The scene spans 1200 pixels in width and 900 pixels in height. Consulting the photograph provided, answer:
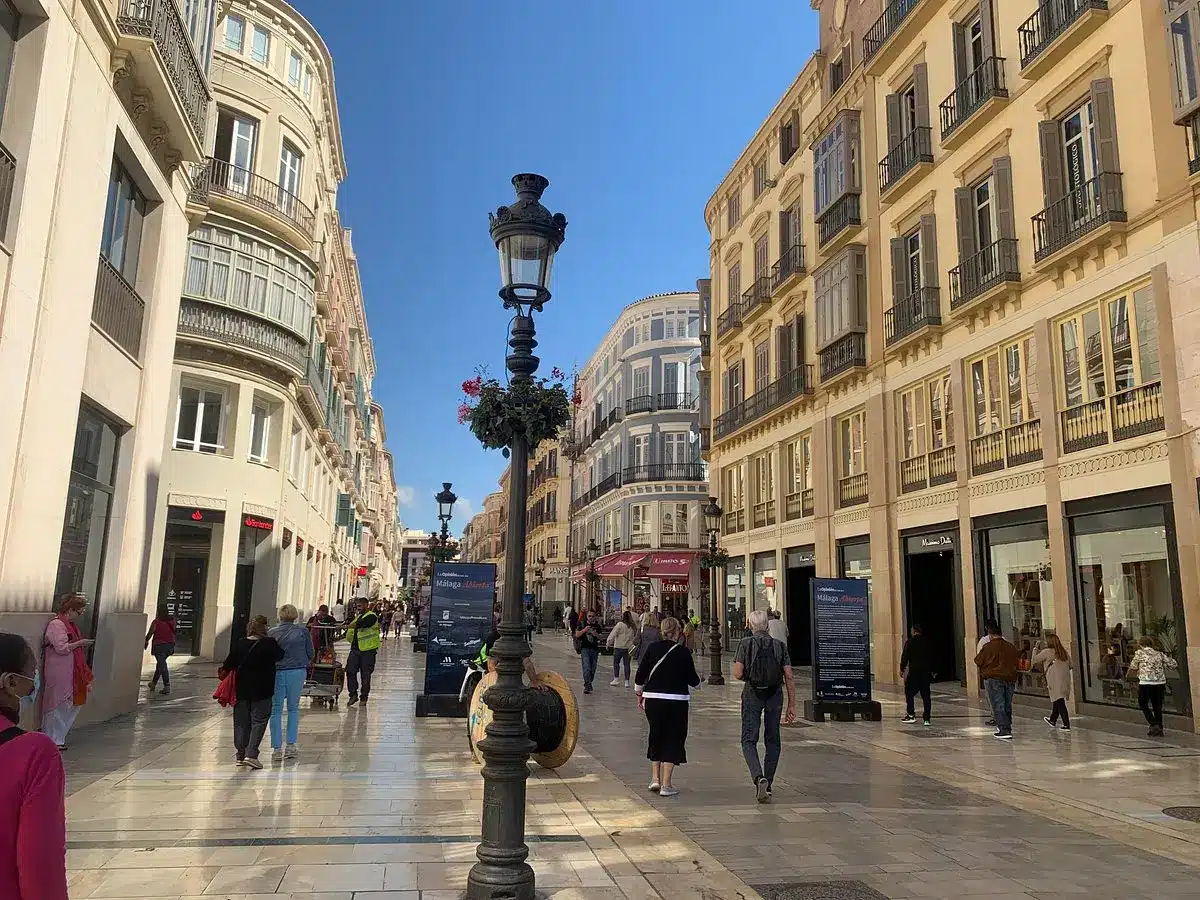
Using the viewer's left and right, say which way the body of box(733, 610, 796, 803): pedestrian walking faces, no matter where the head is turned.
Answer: facing away from the viewer

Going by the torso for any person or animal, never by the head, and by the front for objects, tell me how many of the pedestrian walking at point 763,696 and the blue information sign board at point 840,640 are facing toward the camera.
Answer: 1

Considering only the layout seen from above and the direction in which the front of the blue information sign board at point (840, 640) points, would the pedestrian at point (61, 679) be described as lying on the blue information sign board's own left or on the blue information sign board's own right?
on the blue information sign board's own right

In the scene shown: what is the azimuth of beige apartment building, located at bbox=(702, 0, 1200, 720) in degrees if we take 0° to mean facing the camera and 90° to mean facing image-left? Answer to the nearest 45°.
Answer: approximately 45°

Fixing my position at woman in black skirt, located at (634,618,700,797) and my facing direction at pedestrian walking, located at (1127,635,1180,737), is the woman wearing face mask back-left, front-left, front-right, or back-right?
back-right

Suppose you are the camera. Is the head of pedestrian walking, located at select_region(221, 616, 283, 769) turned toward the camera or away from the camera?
away from the camera

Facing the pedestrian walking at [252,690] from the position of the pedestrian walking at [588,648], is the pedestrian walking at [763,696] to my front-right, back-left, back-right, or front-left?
front-left

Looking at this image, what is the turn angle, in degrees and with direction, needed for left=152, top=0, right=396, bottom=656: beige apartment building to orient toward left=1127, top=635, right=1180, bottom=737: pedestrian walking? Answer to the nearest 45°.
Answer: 0° — it already faces them

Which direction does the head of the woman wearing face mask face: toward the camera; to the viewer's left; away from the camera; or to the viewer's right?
to the viewer's right

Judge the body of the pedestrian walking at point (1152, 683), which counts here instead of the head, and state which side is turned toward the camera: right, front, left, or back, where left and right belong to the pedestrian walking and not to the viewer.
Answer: back

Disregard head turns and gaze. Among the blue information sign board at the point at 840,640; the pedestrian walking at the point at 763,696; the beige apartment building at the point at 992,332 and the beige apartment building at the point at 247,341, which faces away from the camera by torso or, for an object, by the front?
the pedestrian walking

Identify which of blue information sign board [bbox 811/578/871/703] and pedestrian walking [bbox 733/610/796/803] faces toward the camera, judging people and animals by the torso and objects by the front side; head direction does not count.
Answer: the blue information sign board

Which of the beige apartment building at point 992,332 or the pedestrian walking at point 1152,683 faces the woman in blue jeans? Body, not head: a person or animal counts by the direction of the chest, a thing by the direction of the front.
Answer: the beige apartment building

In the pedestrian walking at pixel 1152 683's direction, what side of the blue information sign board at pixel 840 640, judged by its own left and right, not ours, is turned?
left

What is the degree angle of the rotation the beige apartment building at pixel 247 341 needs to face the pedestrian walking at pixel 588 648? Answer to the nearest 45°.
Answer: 0° — it already faces them

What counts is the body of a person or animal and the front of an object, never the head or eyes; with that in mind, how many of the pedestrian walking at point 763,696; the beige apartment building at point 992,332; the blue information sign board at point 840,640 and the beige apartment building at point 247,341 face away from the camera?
1

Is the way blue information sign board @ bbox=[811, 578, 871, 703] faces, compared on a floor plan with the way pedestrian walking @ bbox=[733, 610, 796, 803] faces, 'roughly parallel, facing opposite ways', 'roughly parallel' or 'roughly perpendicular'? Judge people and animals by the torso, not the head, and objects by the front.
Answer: roughly parallel, facing opposite ways

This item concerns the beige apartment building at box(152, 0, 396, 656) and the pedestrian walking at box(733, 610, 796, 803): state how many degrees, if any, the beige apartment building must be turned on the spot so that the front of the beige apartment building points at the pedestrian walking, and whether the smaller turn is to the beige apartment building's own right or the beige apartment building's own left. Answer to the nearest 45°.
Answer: approximately 45° to the beige apartment building's own right

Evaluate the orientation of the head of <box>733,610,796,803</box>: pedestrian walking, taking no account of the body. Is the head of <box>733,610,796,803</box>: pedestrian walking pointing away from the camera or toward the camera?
away from the camera

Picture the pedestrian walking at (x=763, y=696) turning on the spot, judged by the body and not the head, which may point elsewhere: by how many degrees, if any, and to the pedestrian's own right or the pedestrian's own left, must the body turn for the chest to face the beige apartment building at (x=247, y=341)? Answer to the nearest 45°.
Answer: approximately 45° to the pedestrian's own left

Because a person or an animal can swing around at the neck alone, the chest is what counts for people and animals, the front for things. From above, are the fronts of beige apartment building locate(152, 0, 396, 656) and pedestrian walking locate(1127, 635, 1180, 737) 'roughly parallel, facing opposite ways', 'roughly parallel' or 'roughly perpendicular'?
roughly perpendicular
